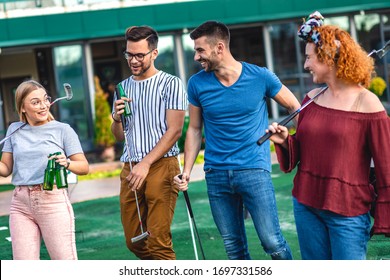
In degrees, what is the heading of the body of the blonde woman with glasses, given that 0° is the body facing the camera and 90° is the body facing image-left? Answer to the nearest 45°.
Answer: approximately 0°

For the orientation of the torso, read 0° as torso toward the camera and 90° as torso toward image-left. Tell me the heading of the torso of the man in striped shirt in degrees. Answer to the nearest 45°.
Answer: approximately 45°

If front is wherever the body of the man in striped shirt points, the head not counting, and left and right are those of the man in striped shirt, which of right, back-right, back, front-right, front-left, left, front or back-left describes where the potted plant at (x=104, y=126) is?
back-right

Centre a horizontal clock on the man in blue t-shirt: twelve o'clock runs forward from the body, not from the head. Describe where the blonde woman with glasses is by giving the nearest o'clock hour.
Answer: The blonde woman with glasses is roughly at 3 o'clock from the man in blue t-shirt.

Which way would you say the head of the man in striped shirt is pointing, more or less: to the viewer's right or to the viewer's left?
to the viewer's left

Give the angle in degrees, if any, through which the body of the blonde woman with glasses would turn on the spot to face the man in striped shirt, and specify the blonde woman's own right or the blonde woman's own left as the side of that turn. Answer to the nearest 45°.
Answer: approximately 90° to the blonde woman's own left

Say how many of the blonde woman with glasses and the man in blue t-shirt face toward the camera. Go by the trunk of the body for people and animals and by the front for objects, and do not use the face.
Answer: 2

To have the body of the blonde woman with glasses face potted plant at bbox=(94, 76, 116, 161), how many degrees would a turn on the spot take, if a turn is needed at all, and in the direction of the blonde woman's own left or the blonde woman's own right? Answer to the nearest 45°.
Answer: approximately 180°

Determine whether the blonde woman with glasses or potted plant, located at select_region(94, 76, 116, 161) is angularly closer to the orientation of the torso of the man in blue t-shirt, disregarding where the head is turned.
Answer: the blonde woman with glasses

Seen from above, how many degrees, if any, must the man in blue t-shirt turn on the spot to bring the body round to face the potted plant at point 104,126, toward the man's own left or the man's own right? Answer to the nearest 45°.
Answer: approximately 180°
